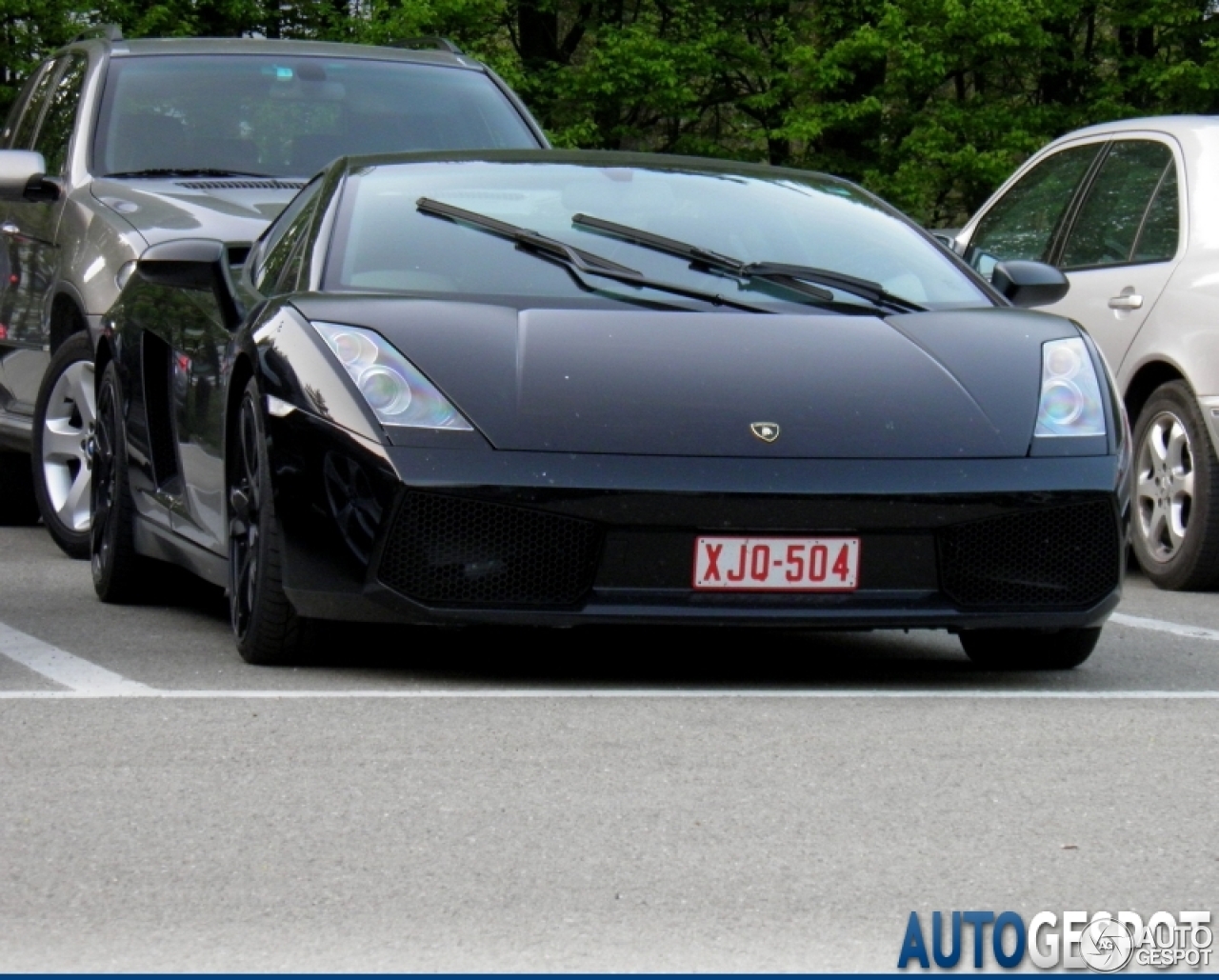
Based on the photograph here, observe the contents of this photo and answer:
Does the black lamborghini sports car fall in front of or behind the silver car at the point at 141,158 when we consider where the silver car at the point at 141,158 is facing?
in front

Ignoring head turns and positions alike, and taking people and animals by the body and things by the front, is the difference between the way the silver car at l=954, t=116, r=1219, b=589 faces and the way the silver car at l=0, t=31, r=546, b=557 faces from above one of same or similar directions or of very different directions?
very different directions

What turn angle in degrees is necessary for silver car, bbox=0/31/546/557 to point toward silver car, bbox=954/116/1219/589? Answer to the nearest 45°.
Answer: approximately 45° to its left

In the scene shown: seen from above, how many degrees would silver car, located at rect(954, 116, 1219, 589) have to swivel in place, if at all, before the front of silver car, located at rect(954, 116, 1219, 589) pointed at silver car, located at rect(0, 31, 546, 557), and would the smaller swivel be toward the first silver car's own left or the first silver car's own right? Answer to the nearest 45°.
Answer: approximately 45° to the first silver car's own left

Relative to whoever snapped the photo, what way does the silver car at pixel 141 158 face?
facing the viewer and to the right of the viewer
